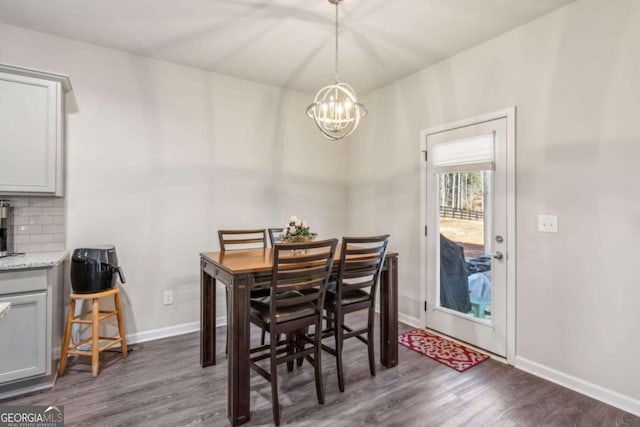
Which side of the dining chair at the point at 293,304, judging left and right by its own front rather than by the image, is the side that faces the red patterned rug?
right

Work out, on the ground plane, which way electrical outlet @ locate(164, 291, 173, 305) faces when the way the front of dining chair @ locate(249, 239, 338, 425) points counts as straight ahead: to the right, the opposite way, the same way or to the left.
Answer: the opposite way

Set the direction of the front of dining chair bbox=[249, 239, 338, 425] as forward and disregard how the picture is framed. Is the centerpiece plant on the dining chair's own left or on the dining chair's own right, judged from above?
on the dining chair's own right

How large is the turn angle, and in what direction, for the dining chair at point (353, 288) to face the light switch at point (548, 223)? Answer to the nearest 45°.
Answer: approximately 135° to its right

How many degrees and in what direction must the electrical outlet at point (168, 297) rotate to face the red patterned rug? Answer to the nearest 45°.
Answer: approximately 45° to its left

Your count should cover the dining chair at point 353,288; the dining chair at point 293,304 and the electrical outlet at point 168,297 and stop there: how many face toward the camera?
1

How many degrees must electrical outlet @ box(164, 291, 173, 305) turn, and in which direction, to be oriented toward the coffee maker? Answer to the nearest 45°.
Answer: approximately 90° to its right

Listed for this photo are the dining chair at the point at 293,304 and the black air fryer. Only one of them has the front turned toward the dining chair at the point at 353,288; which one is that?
the black air fryer

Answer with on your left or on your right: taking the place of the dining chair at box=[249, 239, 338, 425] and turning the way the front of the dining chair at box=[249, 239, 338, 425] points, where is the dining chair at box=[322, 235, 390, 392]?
on your right

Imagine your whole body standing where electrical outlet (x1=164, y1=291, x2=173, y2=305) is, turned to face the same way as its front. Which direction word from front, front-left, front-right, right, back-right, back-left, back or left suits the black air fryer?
front-right

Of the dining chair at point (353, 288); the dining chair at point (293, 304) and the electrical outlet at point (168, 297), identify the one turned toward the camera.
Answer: the electrical outlet

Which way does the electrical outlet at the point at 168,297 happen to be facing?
toward the camera

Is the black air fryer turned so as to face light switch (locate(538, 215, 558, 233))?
yes

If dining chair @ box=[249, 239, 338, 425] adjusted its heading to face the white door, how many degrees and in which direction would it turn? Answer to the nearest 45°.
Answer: approximately 90° to its right

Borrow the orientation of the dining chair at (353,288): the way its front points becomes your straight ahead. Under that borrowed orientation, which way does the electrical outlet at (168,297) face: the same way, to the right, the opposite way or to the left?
the opposite way

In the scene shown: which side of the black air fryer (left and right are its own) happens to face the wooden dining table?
front

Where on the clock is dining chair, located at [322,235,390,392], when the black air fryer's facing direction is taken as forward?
The dining chair is roughly at 12 o'clock from the black air fryer.

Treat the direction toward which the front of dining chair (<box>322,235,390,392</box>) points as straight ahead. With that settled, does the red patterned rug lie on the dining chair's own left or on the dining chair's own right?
on the dining chair's own right
